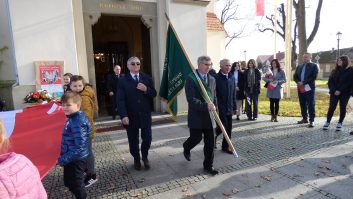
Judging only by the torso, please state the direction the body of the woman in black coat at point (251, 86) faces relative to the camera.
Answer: toward the camera

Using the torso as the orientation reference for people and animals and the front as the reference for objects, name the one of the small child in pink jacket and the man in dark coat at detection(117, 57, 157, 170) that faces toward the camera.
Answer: the man in dark coat

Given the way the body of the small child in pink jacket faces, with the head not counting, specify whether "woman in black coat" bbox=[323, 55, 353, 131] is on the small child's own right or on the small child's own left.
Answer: on the small child's own right

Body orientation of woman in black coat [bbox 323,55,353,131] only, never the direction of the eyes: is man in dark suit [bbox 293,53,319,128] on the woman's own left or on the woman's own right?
on the woman's own right

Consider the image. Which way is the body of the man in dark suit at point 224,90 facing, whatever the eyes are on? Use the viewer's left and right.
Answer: facing the viewer and to the right of the viewer

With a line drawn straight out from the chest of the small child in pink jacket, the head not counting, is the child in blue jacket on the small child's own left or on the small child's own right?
on the small child's own right

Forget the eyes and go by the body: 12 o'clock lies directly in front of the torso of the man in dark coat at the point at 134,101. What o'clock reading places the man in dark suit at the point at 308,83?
the man in dark suit at the point at 308,83 is roughly at 8 o'clock from the man in dark coat at the point at 134,101.

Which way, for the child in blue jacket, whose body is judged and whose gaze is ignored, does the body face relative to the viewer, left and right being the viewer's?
facing the viewer and to the left of the viewer

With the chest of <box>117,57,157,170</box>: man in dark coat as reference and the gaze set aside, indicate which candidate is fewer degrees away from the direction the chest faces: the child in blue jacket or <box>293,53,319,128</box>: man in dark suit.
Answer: the child in blue jacket

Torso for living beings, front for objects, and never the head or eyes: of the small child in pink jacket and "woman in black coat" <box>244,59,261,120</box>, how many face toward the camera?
1

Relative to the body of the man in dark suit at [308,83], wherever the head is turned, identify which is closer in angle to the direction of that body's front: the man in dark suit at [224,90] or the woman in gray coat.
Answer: the man in dark suit

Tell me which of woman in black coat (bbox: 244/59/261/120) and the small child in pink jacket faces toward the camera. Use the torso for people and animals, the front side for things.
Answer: the woman in black coat

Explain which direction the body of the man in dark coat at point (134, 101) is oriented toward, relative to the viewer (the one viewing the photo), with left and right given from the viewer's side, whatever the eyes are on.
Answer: facing the viewer

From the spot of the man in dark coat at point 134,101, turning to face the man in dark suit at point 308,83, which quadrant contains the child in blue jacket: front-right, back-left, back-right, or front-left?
back-right

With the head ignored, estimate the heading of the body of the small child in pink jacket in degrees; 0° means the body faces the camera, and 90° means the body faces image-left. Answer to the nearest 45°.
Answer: approximately 135°
